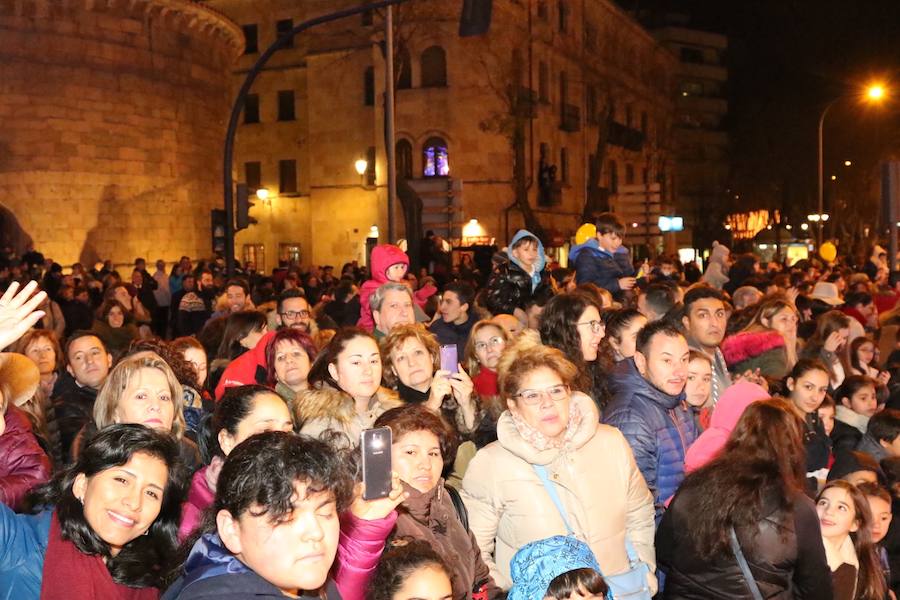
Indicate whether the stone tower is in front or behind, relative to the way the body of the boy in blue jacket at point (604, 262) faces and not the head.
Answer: behind

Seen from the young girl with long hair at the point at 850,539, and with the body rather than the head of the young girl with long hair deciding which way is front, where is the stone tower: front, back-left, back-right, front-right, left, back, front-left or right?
right

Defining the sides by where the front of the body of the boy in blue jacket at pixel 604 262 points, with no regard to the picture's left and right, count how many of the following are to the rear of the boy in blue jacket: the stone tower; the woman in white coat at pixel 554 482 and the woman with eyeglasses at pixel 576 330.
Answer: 1

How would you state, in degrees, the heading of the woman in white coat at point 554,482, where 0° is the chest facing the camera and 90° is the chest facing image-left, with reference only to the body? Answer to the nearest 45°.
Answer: approximately 0°

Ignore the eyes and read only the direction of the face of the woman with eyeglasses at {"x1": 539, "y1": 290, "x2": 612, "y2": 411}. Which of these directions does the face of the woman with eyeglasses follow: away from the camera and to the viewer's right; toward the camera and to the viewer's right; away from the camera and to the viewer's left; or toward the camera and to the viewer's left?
toward the camera and to the viewer's right
